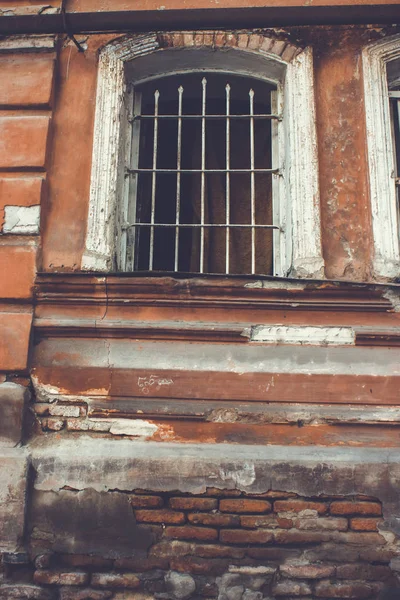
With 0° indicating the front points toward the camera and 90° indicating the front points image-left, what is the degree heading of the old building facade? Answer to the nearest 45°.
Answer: approximately 0°
